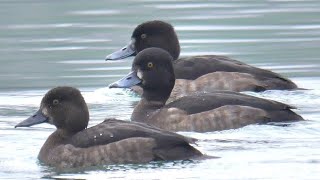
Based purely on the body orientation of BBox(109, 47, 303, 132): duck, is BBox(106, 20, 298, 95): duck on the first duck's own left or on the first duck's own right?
on the first duck's own right

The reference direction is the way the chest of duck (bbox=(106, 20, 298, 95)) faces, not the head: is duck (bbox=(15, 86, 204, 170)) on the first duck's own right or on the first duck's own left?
on the first duck's own left

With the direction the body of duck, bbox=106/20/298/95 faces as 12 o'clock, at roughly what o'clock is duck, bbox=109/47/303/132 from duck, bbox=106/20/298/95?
duck, bbox=109/47/303/132 is roughly at 9 o'clock from duck, bbox=106/20/298/95.

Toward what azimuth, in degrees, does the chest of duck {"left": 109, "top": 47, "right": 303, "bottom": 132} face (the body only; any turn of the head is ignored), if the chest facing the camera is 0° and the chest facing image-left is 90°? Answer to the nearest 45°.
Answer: approximately 90°

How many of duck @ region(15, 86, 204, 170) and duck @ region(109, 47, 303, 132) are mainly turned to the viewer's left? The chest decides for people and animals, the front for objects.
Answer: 2

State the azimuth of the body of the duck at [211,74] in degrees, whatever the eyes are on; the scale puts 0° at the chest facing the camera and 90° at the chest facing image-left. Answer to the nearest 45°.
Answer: approximately 90°

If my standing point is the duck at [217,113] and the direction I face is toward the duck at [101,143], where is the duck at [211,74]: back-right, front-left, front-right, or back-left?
back-right

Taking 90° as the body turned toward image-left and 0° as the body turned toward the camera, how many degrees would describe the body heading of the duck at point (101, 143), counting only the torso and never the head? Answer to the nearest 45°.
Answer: approximately 90°

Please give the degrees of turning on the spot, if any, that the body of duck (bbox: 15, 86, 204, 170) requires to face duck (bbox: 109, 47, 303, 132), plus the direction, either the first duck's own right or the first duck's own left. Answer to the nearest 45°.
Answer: approximately 135° to the first duck's own right

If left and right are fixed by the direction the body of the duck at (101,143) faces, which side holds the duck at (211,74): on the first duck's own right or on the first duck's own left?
on the first duck's own right
